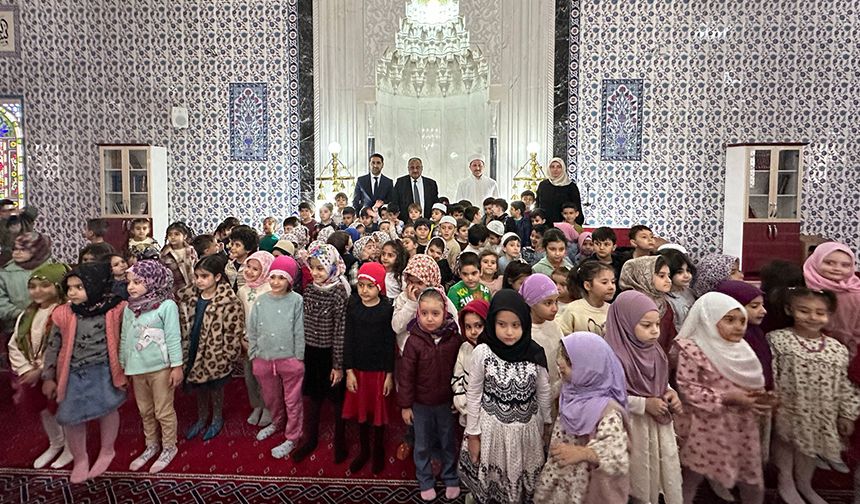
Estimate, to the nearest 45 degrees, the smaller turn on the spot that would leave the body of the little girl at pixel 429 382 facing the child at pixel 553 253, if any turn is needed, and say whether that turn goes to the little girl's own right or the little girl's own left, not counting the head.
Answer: approximately 135° to the little girl's own left

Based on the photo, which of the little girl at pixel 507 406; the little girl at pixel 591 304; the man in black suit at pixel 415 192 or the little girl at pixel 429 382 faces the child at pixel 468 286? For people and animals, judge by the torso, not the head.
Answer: the man in black suit

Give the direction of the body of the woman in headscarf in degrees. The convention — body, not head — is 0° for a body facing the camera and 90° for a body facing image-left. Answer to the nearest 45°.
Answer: approximately 0°

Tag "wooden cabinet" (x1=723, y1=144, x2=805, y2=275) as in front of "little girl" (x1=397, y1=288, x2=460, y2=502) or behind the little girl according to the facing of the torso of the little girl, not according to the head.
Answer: behind

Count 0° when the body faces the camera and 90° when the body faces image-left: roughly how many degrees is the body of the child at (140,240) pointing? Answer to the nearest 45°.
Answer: approximately 0°

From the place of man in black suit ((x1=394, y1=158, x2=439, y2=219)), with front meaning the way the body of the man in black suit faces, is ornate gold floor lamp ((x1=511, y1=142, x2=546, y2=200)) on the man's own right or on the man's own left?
on the man's own left

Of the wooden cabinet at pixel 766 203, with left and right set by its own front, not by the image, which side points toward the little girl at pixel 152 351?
right

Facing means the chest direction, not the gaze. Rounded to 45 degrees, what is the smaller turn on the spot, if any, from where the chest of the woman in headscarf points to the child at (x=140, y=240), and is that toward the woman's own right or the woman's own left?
approximately 45° to the woman's own right

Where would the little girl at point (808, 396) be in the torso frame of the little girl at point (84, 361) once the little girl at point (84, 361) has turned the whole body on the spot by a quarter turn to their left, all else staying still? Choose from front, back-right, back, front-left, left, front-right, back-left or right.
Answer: front
